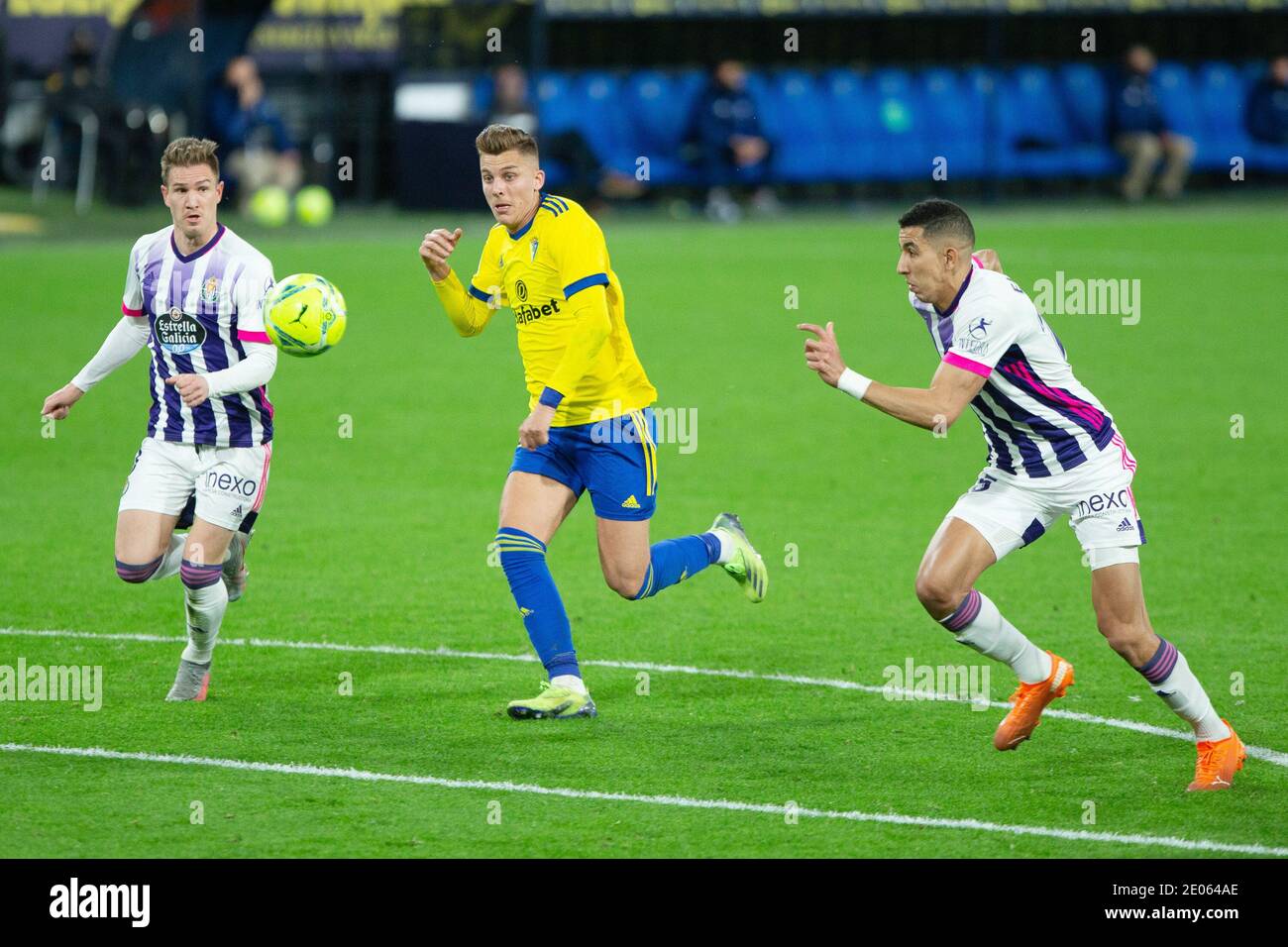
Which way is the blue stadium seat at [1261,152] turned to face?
toward the camera

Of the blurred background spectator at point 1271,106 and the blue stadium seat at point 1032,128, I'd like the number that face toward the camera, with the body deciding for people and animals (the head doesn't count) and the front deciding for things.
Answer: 2

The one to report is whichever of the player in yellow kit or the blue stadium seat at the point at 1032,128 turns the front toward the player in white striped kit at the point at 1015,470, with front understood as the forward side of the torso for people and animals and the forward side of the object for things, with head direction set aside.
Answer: the blue stadium seat

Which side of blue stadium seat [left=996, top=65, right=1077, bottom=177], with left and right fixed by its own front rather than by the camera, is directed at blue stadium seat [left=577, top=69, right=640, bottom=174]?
right

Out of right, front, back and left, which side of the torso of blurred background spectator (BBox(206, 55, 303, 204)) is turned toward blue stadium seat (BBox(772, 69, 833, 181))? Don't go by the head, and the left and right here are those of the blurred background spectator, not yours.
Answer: left

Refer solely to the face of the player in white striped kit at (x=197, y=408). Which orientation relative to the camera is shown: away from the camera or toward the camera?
toward the camera

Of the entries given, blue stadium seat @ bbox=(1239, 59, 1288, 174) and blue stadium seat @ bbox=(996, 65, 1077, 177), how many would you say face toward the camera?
2

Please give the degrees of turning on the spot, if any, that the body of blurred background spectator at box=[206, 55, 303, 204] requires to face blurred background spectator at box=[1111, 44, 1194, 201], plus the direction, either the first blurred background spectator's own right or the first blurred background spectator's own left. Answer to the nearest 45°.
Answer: approximately 90° to the first blurred background spectator's own left

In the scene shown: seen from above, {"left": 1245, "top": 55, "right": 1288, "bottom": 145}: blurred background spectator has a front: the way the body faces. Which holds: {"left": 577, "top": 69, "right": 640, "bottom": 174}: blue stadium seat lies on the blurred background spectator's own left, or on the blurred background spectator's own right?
on the blurred background spectator's own right

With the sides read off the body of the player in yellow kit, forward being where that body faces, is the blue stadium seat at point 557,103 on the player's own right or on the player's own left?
on the player's own right

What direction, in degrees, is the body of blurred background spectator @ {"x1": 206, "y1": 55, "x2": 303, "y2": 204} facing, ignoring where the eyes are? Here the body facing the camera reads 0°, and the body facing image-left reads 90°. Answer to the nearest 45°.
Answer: approximately 0°

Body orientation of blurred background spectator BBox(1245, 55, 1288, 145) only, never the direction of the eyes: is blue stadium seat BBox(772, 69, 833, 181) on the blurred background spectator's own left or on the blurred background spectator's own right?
on the blurred background spectator's own right

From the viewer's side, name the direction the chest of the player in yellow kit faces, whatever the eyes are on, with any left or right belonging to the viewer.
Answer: facing the viewer and to the left of the viewer

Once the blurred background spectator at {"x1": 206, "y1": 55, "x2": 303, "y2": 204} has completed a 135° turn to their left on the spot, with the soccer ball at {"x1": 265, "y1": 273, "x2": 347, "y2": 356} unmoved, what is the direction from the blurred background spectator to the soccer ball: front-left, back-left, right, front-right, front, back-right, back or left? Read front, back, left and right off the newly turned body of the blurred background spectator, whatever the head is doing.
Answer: back-right

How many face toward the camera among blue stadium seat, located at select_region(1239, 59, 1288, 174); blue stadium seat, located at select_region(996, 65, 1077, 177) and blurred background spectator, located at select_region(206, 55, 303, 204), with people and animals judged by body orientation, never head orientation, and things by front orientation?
3
